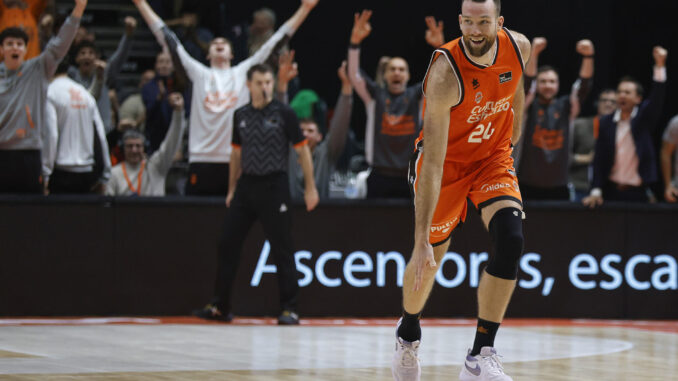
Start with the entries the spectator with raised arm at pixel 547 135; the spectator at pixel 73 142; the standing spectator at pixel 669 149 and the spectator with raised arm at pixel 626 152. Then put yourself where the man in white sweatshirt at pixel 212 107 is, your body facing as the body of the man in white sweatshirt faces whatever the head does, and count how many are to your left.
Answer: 3

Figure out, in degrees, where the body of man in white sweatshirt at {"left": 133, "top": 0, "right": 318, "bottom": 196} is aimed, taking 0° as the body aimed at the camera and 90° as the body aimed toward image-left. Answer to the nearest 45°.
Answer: approximately 0°

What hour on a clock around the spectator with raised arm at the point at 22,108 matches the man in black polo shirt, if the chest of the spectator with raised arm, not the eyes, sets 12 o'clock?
The man in black polo shirt is roughly at 10 o'clock from the spectator with raised arm.

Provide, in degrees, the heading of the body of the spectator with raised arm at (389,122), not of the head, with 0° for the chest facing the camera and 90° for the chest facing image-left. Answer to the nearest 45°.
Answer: approximately 0°

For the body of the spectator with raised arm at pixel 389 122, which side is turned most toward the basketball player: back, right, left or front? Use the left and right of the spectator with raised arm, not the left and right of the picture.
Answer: front

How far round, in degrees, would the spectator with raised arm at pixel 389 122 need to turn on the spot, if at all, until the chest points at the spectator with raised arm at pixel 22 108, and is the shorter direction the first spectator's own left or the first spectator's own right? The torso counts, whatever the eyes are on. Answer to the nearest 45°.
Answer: approximately 90° to the first spectator's own right

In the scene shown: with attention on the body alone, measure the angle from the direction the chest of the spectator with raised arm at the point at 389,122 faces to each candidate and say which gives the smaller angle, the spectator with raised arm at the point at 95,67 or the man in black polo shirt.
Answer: the man in black polo shirt

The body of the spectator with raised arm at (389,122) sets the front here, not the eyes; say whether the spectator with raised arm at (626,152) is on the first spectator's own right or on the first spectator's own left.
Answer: on the first spectator's own left

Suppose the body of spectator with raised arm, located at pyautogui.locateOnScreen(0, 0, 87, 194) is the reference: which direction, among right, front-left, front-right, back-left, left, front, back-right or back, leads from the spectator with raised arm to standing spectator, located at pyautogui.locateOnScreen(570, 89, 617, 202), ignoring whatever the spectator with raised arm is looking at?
left

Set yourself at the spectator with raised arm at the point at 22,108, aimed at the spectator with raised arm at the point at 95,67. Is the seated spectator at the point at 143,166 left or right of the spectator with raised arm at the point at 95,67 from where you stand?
right

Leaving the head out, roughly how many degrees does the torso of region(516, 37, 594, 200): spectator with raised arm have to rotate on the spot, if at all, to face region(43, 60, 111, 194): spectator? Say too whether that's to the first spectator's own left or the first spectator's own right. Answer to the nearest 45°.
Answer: approximately 90° to the first spectator's own right
